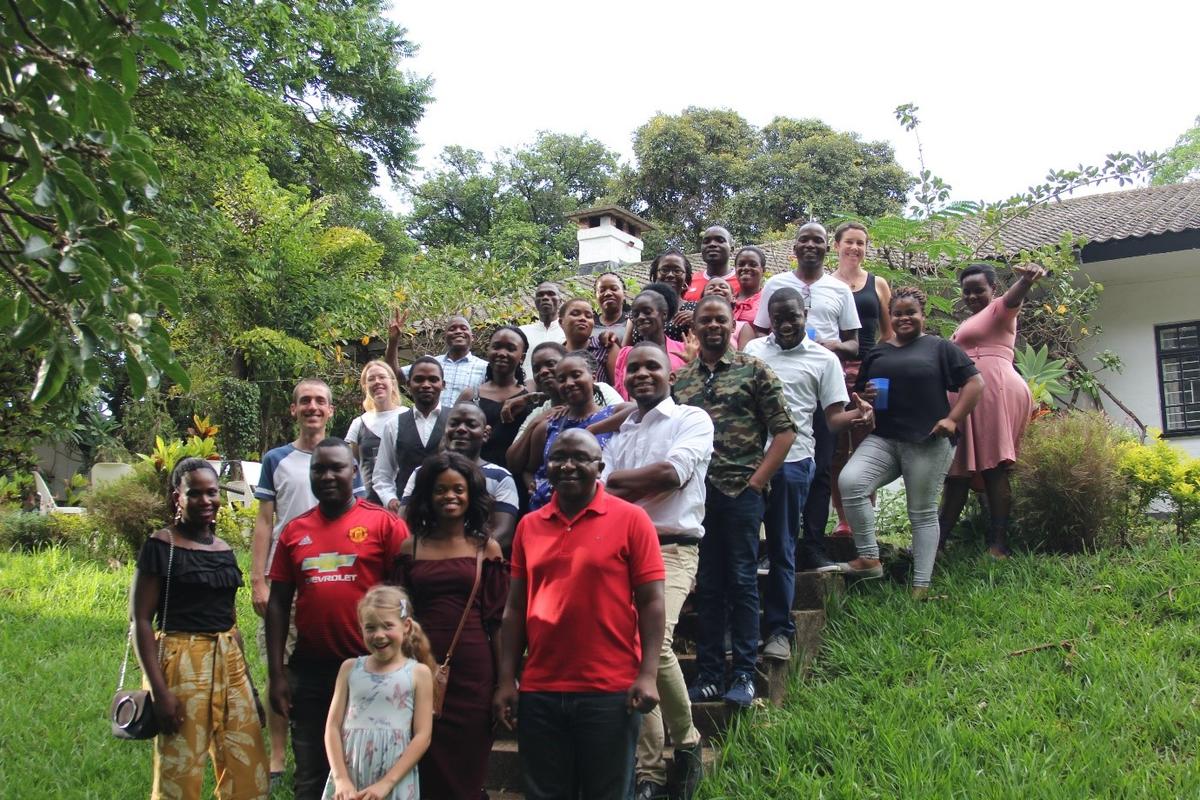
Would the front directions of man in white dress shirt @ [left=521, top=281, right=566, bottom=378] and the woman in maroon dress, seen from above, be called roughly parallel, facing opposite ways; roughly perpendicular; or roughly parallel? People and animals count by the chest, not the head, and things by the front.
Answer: roughly parallel

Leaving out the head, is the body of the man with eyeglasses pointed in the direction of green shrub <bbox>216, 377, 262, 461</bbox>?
no

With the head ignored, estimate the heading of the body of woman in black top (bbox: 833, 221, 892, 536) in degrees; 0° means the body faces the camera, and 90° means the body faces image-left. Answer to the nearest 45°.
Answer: approximately 45°

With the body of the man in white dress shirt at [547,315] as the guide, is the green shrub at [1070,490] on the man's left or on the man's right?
on the man's left

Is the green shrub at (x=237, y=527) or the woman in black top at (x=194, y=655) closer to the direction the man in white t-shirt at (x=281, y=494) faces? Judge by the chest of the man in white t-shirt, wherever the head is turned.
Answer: the woman in black top

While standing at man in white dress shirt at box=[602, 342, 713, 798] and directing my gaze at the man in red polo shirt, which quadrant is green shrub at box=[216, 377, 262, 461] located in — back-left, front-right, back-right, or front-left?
back-right

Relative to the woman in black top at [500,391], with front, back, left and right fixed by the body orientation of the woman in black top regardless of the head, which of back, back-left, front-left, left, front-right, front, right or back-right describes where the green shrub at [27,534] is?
back-right

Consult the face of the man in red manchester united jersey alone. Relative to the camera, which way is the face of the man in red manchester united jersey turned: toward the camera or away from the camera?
toward the camera

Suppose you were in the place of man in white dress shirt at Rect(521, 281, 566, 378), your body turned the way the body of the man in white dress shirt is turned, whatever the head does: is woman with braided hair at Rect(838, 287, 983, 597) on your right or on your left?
on your left

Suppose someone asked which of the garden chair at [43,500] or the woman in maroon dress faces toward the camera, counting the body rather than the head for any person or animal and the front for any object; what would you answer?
the woman in maroon dress

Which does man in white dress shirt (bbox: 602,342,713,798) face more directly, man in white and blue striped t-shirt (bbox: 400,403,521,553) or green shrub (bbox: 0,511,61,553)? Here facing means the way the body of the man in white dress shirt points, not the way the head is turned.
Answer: the man in white and blue striped t-shirt

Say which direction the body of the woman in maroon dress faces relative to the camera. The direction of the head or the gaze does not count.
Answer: toward the camera

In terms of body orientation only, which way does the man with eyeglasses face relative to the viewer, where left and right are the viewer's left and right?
facing the viewer

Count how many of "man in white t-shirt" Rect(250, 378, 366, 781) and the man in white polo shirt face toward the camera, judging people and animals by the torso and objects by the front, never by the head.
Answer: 2

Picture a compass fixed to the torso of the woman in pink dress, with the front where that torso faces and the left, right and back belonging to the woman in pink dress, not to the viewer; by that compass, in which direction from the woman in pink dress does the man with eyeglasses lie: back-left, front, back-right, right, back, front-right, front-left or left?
front

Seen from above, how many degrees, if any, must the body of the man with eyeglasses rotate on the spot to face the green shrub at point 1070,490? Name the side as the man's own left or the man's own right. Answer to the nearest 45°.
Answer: approximately 90° to the man's own left
